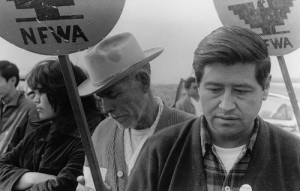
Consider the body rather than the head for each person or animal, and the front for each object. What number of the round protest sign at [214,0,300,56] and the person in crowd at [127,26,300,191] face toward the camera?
2

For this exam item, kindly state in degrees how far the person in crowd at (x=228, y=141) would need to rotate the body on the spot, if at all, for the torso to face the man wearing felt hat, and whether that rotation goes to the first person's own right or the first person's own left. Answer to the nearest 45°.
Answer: approximately 135° to the first person's own right

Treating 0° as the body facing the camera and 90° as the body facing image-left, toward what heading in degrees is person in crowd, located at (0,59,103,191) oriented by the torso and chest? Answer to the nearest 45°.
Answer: approximately 45°

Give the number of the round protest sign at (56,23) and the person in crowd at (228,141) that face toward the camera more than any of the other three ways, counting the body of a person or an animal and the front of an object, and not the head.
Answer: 2

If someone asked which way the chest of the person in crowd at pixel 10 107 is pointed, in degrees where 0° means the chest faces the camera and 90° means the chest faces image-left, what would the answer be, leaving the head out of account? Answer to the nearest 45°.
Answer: approximately 45°

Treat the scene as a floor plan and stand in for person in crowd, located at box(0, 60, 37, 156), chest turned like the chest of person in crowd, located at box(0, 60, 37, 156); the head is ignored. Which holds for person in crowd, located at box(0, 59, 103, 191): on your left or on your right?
on your left

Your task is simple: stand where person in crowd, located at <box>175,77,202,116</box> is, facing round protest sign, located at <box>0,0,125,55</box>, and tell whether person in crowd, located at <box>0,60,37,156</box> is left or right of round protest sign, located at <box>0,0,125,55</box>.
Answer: right

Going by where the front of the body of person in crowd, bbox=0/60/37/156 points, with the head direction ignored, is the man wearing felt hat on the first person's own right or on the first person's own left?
on the first person's own left

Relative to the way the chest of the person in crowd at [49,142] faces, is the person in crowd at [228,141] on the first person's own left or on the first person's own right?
on the first person's own left
